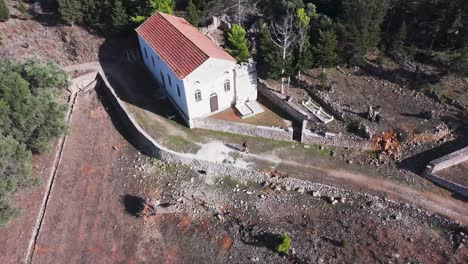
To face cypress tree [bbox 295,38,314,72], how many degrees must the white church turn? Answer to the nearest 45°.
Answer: approximately 45° to its left

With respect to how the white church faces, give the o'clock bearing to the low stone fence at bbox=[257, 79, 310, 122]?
The low stone fence is roughly at 11 o'clock from the white church.

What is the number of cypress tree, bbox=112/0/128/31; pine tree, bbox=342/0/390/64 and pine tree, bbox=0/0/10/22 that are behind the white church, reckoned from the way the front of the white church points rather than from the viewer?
2

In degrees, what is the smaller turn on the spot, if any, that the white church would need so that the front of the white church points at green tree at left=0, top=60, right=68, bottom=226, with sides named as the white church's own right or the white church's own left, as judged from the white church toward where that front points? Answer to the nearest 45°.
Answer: approximately 135° to the white church's own right

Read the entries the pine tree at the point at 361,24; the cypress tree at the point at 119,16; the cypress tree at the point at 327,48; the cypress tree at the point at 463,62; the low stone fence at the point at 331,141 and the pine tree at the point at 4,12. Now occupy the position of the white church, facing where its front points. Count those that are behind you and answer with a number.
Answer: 2

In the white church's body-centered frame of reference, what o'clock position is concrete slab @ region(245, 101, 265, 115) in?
The concrete slab is roughly at 11 o'clock from the white church.

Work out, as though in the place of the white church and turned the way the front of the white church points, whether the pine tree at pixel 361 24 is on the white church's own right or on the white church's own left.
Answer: on the white church's own left

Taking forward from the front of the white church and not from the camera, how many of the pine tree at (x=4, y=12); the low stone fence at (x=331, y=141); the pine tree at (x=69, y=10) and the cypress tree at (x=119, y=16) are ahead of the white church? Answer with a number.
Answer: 1

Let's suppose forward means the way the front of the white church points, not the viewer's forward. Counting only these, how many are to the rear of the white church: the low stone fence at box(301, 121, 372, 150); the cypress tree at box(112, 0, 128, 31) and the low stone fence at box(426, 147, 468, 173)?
1

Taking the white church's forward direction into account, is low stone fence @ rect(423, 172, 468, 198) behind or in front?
in front

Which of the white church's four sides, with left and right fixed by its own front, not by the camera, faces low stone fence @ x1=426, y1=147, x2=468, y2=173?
front

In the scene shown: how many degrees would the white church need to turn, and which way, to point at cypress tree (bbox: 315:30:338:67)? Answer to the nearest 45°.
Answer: approximately 45° to its left

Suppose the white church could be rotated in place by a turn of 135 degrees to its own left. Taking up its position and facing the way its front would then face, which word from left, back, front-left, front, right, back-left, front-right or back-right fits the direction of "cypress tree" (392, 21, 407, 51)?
right

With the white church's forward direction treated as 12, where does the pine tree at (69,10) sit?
The pine tree is roughly at 6 o'clock from the white church.

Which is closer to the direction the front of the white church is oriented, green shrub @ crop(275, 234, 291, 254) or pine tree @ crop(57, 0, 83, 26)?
the green shrub

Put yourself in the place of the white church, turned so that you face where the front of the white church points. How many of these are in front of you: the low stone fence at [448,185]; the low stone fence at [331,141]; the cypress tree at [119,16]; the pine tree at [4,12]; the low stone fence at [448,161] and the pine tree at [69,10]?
3

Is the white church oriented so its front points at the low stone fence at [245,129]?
yes

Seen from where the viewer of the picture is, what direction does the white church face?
facing the viewer and to the right of the viewer

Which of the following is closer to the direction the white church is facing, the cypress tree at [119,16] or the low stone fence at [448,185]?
the low stone fence

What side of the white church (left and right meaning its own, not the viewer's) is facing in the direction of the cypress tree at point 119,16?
back

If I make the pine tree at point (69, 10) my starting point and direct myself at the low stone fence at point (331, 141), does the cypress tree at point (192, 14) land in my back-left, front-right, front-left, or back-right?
front-left
